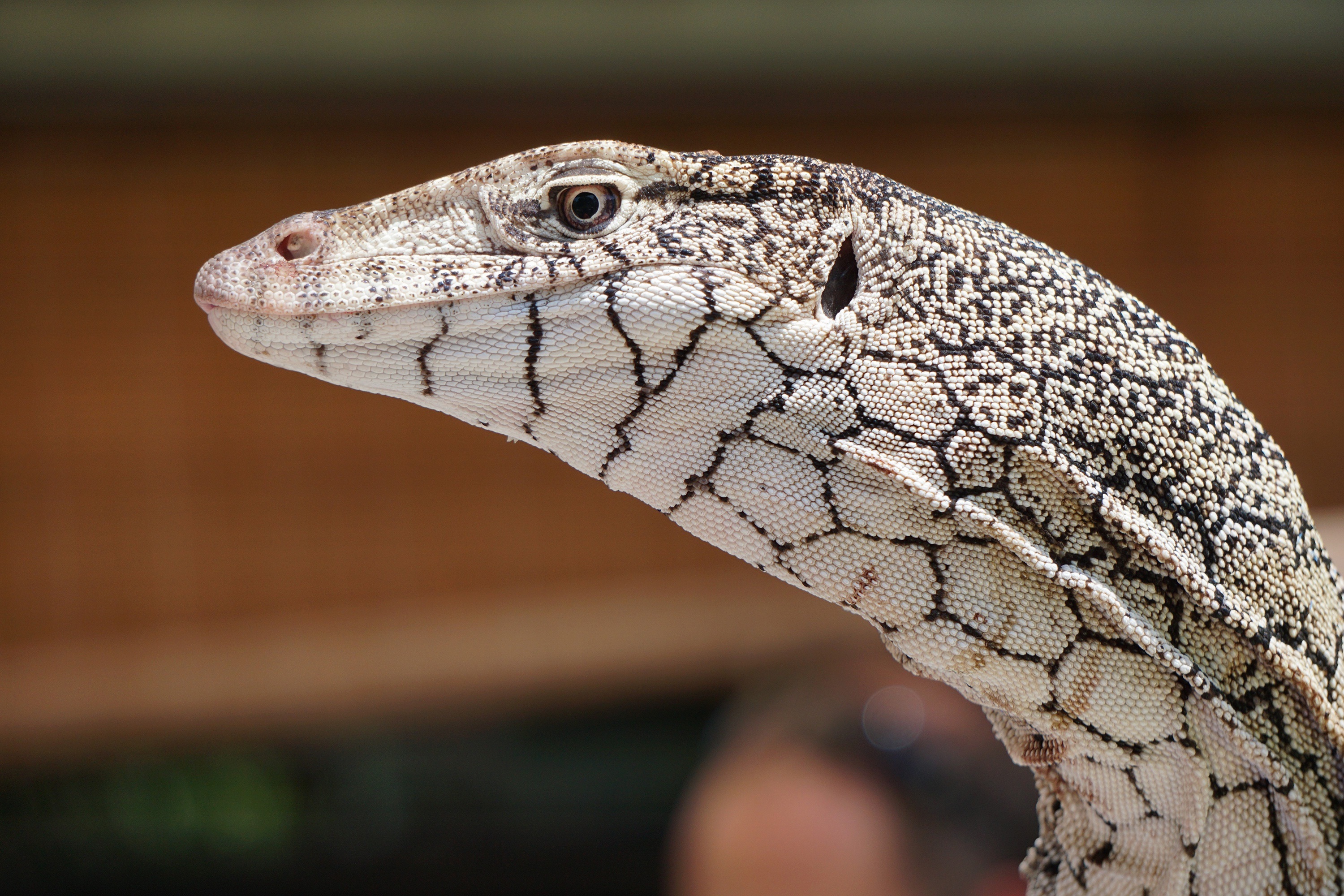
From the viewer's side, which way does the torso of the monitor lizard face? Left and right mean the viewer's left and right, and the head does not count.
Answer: facing to the left of the viewer
